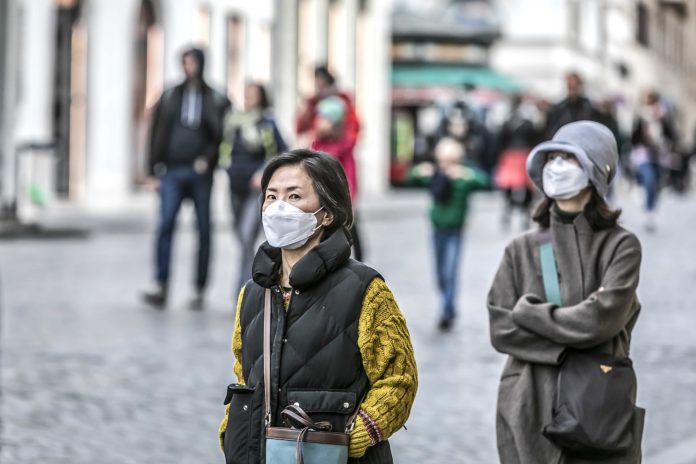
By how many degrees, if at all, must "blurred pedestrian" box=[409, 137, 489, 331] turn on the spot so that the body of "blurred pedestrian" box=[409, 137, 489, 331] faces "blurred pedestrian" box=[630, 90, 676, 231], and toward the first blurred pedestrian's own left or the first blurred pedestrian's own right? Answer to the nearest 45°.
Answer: approximately 180°

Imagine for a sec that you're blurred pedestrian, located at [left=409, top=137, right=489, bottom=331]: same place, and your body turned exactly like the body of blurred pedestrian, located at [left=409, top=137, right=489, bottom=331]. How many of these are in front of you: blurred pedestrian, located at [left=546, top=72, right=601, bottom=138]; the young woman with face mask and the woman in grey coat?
2

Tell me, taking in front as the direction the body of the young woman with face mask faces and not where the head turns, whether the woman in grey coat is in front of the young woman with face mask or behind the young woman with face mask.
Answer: behind

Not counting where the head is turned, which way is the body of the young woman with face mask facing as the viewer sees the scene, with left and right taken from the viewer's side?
facing the viewer and to the left of the viewer

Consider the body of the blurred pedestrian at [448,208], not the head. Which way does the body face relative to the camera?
toward the camera

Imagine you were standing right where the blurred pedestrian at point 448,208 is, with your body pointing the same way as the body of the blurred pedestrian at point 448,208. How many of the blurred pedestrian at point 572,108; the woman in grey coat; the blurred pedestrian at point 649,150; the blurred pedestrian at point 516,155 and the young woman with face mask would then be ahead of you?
2

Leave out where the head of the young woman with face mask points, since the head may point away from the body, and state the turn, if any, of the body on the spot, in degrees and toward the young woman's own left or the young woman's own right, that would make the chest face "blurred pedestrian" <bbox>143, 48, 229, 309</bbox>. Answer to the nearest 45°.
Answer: approximately 135° to the young woman's own right

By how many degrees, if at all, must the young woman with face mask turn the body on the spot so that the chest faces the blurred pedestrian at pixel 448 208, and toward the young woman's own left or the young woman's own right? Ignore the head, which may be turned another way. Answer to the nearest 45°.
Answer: approximately 135° to the young woman's own right

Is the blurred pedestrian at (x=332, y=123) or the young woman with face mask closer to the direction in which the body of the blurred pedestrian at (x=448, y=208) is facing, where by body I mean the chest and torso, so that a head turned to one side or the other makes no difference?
the young woman with face mask

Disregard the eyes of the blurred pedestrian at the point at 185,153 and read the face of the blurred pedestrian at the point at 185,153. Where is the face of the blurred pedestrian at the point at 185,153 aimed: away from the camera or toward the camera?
toward the camera

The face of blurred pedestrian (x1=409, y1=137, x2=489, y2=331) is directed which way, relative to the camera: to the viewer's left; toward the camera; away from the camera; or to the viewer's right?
toward the camera

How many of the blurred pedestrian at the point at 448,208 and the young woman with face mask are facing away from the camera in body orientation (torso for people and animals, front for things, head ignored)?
0

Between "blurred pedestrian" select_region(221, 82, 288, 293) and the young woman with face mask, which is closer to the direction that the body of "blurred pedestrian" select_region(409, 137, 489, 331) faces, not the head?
the young woman with face mask
